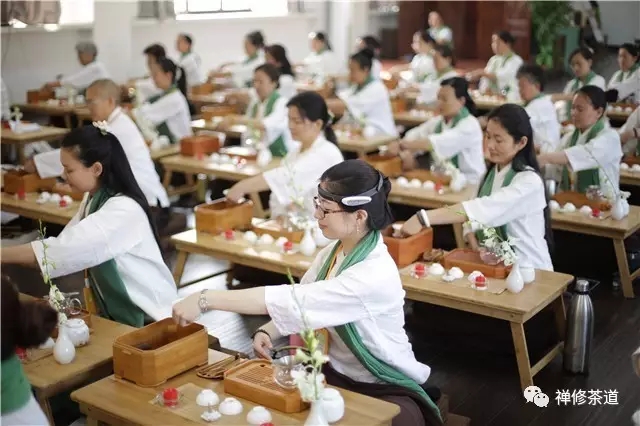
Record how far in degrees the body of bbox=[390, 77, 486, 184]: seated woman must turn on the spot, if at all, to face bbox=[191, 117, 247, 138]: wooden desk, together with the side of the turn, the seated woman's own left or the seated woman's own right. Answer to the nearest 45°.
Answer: approximately 90° to the seated woman's own right

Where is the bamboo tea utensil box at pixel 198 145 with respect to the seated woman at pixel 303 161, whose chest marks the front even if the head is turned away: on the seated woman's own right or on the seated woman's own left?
on the seated woman's own right

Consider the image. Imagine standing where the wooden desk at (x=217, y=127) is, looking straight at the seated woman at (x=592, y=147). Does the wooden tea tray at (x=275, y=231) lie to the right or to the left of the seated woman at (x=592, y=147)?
right

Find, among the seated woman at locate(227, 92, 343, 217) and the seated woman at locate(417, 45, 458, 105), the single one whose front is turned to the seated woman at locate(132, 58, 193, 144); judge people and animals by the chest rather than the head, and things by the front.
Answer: the seated woman at locate(417, 45, 458, 105)

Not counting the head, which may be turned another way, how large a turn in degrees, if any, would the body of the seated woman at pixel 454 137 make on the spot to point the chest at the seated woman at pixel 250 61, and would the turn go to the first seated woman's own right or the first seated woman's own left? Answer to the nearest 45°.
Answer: approximately 90° to the first seated woman's own right

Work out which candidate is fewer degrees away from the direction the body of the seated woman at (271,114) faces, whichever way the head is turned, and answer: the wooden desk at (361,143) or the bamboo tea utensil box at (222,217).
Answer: the bamboo tea utensil box

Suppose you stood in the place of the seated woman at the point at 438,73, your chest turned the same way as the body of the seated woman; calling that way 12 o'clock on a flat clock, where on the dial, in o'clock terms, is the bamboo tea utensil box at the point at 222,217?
The bamboo tea utensil box is roughly at 11 o'clock from the seated woman.

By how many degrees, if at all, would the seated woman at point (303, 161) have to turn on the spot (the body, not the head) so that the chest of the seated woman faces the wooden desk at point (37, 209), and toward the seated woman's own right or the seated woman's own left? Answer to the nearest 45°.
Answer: approximately 45° to the seated woman's own right

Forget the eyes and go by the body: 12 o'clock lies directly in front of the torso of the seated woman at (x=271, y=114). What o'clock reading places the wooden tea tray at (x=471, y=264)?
The wooden tea tray is roughly at 10 o'clock from the seated woman.

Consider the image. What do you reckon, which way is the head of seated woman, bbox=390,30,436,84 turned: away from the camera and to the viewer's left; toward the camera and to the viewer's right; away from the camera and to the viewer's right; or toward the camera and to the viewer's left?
toward the camera and to the viewer's left

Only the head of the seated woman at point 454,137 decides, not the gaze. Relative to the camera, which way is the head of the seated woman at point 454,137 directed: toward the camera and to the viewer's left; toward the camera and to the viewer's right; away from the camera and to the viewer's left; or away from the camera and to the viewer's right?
toward the camera and to the viewer's left

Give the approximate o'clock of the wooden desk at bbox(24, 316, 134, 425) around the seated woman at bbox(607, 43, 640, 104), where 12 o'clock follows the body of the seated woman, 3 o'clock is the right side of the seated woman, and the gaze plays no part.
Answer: The wooden desk is roughly at 11 o'clock from the seated woman.

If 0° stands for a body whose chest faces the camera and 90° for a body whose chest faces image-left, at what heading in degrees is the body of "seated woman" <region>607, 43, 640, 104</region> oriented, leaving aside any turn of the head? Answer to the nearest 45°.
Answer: approximately 45°
